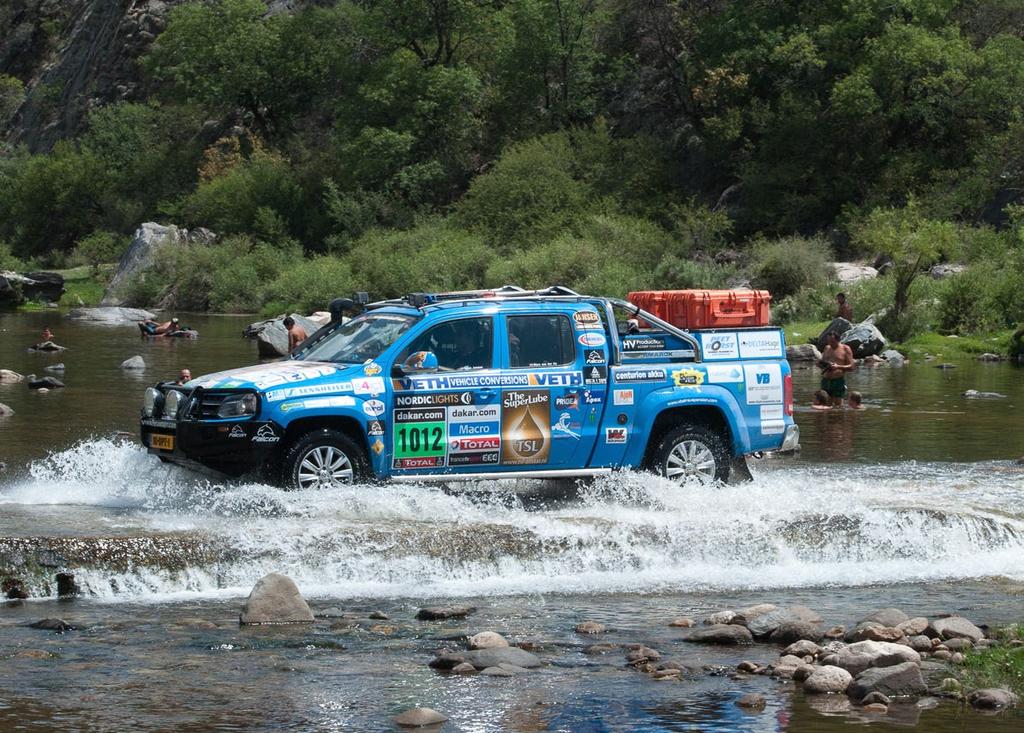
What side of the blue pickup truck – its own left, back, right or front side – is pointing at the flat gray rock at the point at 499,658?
left

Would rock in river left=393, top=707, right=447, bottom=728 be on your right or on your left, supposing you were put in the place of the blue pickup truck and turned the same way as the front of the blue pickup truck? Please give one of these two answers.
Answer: on your left

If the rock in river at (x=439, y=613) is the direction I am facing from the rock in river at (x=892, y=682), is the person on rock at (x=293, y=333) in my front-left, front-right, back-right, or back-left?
front-right

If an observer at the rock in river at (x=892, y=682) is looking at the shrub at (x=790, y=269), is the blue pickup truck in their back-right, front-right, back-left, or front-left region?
front-left

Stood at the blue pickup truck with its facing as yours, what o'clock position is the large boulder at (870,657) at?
The large boulder is roughly at 8 o'clock from the blue pickup truck.

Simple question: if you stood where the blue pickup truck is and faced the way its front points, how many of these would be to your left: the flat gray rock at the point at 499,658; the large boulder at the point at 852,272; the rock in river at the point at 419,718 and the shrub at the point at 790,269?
2

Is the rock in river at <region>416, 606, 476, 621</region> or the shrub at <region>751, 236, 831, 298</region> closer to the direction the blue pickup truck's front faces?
the rock in river

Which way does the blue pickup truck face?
to the viewer's left

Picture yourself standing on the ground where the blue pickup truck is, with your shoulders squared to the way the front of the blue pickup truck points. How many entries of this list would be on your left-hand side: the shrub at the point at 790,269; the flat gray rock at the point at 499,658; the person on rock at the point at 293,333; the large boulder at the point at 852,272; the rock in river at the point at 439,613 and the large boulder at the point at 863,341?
2

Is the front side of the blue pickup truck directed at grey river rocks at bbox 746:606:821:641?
no

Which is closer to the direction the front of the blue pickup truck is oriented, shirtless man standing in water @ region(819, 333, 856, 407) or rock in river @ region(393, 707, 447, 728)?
the rock in river

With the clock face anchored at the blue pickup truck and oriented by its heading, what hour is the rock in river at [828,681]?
The rock in river is roughly at 8 o'clock from the blue pickup truck.

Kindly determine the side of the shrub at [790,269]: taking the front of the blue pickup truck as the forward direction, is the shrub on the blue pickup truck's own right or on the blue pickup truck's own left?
on the blue pickup truck's own right

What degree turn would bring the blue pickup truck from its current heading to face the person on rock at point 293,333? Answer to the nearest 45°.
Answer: approximately 90° to its right

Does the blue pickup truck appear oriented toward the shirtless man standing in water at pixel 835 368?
no

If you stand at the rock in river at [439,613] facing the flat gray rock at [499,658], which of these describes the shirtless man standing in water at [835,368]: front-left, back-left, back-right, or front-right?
back-left
